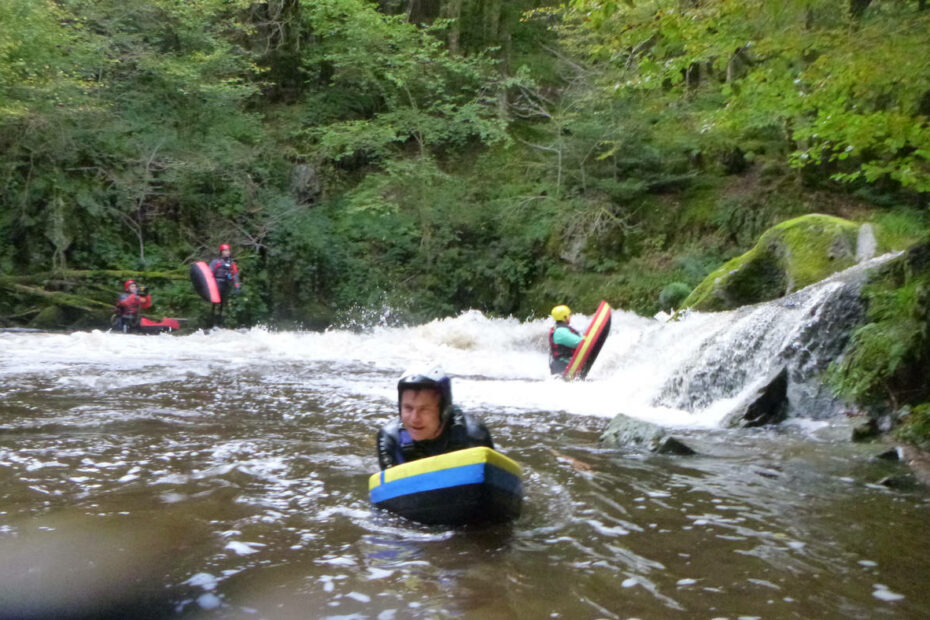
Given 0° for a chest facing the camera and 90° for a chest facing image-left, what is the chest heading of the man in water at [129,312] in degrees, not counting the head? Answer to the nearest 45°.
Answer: approximately 315°

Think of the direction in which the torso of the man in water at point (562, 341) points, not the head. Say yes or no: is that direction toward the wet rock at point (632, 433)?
no

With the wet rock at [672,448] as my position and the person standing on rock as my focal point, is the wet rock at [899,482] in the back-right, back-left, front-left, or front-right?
back-right

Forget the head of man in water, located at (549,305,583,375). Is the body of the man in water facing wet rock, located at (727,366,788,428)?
no

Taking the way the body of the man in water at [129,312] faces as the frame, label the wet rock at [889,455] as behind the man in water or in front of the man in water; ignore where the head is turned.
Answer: in front

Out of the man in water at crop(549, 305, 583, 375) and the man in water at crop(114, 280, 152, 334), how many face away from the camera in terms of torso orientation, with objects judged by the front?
0

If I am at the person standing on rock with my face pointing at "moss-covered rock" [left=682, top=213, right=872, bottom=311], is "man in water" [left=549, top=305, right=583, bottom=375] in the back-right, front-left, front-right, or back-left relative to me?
front-right

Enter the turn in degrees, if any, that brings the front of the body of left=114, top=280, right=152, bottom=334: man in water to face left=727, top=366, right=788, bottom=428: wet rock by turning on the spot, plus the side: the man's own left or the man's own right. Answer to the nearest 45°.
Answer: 0° — they already face it

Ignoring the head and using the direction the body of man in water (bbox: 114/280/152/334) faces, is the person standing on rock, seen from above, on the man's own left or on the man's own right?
on the man's own left
